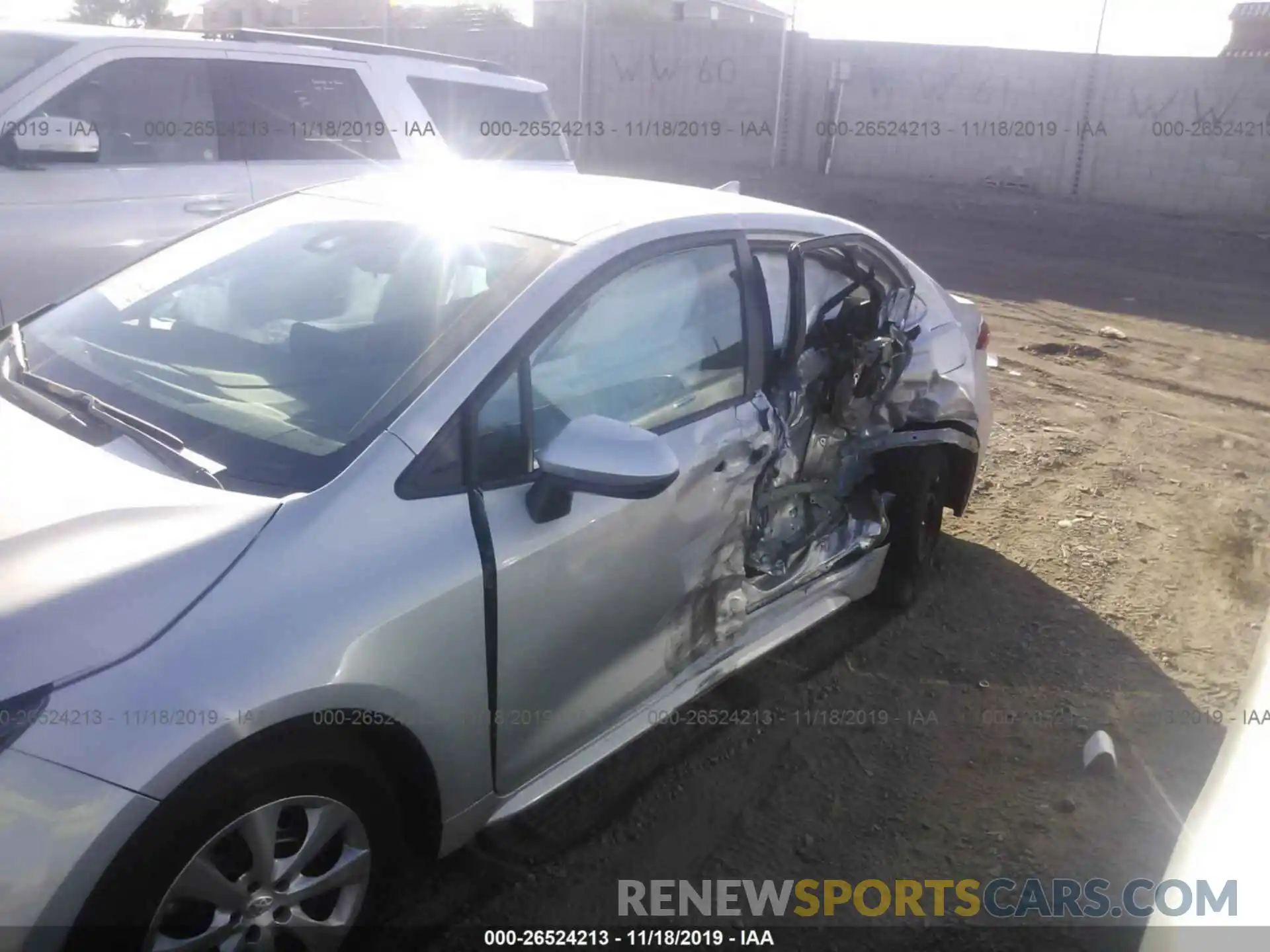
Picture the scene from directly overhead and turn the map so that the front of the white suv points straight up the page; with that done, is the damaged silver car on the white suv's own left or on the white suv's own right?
on the white suv's own left

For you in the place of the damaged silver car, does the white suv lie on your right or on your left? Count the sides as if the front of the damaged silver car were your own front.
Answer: on your right

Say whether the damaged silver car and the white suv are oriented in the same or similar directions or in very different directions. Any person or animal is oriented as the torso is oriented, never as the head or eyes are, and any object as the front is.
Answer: same or similar directions

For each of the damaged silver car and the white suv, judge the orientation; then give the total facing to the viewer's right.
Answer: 0

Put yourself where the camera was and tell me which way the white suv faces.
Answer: facing the viewer and to the left of the viewer
